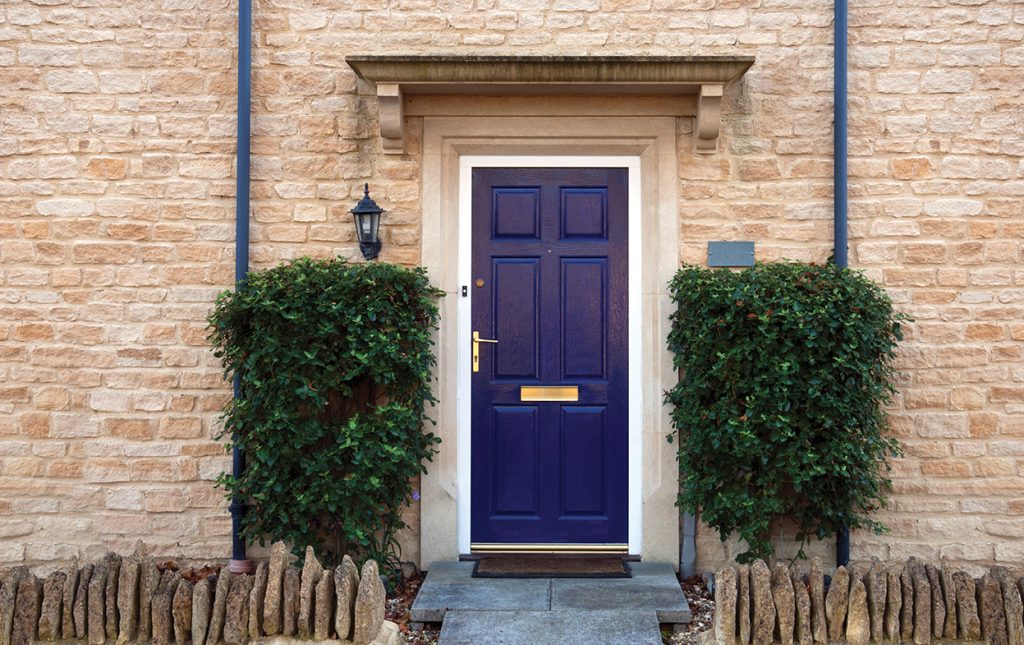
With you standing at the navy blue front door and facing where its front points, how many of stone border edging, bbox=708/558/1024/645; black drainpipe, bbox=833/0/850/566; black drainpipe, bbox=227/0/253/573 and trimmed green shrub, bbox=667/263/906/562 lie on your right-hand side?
1

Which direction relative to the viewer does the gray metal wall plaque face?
toward the camera

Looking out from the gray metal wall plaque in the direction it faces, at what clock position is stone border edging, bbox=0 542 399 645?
The stone border edging is roughly at 2 o'clock from the gray metal wall plaque.

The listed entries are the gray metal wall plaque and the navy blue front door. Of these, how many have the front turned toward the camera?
2

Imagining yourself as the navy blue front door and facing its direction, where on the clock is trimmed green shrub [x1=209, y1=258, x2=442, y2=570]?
The trimmed green shrub is roughly at 2 o'clock from the navy blue front door.

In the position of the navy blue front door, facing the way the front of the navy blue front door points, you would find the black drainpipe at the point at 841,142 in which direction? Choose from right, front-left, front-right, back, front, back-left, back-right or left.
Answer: left

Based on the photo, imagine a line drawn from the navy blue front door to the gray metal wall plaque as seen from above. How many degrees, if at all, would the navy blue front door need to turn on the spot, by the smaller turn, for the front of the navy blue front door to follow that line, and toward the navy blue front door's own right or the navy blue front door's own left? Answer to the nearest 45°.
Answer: approximately 90° to the navy blue front door's own left

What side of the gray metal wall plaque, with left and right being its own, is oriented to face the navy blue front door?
right

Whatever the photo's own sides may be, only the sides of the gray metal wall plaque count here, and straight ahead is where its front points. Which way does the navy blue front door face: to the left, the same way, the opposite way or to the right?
the same way

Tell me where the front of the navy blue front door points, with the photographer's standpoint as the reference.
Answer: facing the viewer
